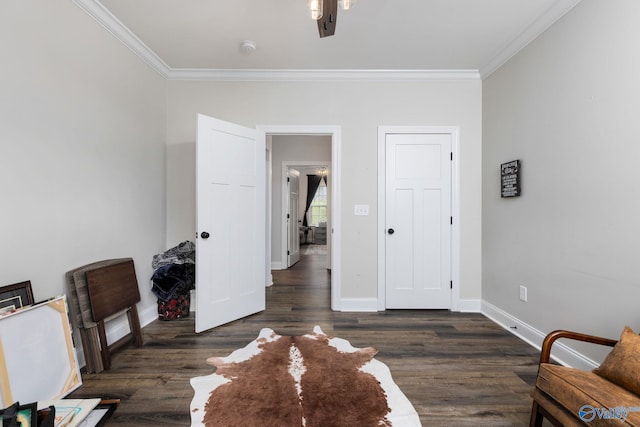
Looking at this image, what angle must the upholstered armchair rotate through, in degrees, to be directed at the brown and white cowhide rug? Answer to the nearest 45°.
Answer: approximately 45° to its right

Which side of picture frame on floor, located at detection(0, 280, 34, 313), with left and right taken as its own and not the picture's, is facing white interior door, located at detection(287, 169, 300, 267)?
left

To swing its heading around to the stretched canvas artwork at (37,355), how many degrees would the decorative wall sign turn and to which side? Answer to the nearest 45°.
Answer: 0° — it already faces it

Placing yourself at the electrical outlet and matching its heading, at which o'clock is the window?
The window is roughly at 3 o'clock from the electrical outlet.

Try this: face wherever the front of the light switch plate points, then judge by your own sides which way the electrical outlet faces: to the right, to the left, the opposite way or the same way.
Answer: to the right

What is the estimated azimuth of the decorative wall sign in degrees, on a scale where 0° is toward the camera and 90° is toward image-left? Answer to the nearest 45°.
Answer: approximately 45°

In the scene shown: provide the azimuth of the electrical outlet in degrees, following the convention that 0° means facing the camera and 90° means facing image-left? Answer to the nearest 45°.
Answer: approximately 45°

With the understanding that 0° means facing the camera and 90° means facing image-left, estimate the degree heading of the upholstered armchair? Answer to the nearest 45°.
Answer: approximately 45°

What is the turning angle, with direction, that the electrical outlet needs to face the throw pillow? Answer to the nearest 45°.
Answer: approximately 45° to its left

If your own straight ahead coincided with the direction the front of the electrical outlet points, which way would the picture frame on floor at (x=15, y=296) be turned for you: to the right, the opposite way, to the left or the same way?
the opposite way

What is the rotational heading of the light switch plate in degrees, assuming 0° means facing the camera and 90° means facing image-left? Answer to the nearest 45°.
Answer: approximately 0°
